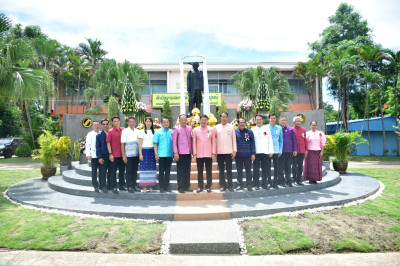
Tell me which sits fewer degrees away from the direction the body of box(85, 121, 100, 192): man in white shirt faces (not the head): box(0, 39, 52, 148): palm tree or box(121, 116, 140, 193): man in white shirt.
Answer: the man in white shirt

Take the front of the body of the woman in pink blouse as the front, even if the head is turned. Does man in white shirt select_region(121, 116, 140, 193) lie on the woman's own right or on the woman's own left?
on the woman's own right

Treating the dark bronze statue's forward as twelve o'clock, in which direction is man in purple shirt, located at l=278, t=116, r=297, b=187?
The man in purple shirt is roughly at 11 o'clock from the dark bronze statue.

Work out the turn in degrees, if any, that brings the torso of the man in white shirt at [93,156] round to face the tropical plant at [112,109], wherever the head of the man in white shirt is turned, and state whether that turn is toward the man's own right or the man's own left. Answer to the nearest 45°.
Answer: approximately 135° to the man's own left

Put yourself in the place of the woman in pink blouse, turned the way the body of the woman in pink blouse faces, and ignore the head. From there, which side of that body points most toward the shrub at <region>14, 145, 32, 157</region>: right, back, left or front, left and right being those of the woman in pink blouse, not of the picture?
right

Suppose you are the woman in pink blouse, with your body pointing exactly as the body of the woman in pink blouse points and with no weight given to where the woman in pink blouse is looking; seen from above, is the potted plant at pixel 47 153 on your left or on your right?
on your right

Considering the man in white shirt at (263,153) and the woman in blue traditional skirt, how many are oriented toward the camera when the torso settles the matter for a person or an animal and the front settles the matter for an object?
2
